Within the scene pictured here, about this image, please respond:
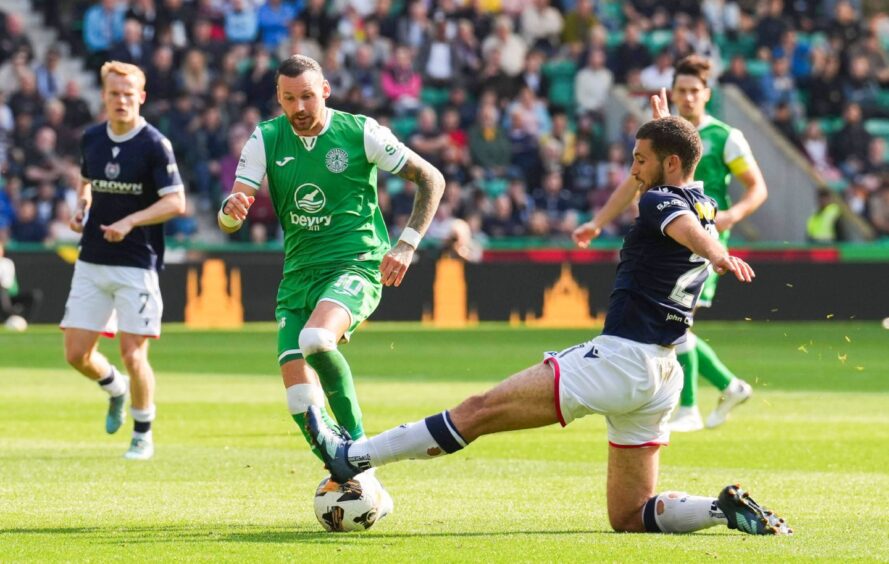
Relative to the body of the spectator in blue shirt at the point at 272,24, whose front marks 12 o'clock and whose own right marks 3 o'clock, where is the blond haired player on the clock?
The blond haired player is roughly at 12 o'clock from the spectator in blue shirt.

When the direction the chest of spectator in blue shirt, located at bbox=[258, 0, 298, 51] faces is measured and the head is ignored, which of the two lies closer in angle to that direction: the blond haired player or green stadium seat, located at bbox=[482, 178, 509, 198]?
the blond haired player

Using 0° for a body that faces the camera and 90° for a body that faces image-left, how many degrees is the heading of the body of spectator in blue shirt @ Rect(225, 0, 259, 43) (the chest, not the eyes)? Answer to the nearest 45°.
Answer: approximately 0°

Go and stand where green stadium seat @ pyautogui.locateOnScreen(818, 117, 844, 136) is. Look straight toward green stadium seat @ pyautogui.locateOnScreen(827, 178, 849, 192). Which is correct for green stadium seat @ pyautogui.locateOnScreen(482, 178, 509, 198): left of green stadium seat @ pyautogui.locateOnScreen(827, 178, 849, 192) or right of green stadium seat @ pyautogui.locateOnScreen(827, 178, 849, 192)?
right

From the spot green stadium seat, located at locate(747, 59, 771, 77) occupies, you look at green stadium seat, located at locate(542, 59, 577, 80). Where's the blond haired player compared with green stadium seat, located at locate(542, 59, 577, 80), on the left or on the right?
left

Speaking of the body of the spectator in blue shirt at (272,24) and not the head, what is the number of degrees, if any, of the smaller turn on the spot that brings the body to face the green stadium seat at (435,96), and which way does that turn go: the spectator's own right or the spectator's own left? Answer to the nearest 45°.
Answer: approximately 90° to the spectator's own left

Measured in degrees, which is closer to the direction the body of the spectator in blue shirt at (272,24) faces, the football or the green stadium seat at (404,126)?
the football

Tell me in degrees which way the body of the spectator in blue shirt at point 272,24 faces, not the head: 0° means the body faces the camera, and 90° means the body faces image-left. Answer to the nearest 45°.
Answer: approximately 0°

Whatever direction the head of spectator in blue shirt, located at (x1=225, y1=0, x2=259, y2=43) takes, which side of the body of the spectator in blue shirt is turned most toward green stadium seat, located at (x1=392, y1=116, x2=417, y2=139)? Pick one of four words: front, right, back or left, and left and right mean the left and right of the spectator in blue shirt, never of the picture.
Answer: left
